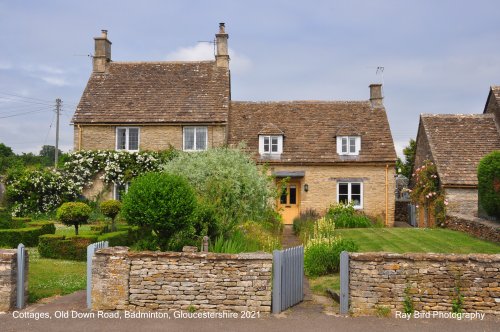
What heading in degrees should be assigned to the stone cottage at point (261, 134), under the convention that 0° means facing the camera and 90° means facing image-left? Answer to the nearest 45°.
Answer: approximately 0°

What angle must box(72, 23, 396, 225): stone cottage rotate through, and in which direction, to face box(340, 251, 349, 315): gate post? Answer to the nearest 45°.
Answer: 0° — it already faces it

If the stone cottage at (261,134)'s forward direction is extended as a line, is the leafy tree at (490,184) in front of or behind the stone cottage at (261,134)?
in front

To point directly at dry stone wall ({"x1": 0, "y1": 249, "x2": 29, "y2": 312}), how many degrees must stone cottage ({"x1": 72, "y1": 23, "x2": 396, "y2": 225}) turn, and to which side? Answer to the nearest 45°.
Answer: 0° — it already faces it

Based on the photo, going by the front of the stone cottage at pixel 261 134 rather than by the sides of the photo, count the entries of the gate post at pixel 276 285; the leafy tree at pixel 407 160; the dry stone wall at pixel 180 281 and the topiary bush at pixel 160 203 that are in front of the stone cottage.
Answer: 3

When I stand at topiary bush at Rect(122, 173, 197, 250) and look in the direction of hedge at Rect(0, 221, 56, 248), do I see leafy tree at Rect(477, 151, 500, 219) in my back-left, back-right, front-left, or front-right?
back-right

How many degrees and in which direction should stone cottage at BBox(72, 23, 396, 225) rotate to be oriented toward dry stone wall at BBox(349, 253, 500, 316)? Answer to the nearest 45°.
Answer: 0° — it already faces it

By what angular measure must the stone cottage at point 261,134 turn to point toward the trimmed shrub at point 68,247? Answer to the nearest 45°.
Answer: approximately 45° to its right

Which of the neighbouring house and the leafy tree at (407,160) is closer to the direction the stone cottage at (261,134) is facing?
the neighbouring house

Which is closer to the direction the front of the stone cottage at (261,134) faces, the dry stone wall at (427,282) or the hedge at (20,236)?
the dry stone wall

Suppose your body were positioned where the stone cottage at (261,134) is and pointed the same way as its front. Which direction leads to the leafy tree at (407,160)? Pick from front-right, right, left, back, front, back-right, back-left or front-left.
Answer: back-left

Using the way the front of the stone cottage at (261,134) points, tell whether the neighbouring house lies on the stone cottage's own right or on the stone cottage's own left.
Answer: on the stone cottage's own left

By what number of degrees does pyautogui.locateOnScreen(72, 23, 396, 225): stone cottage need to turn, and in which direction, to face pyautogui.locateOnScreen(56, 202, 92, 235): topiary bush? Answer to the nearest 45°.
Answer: approximately 45° to its right
